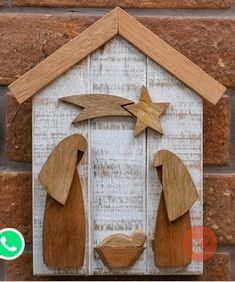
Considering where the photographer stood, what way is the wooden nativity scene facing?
facing the viewer
